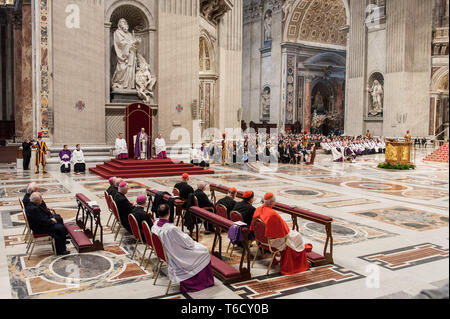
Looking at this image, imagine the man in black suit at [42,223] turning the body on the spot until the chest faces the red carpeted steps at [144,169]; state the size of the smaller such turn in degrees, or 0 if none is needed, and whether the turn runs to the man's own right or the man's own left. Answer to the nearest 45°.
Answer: approximately 90° to the man's own left

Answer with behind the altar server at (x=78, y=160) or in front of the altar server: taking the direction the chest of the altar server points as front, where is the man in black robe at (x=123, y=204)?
in front

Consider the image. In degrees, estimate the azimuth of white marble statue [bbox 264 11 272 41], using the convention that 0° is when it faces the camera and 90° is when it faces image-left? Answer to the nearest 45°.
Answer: approximately 0°

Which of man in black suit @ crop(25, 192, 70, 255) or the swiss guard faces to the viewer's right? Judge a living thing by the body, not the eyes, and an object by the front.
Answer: the man in black suit

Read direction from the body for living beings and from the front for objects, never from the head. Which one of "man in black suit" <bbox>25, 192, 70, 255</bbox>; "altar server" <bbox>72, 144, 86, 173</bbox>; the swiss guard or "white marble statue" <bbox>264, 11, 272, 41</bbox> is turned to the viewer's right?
the man in black suit

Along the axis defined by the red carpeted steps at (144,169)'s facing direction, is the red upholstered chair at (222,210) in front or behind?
in front

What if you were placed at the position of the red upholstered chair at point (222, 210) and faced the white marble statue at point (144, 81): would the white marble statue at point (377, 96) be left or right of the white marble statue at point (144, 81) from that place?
right

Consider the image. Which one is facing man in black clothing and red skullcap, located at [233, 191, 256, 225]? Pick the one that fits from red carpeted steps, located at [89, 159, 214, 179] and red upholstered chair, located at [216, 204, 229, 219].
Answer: the red carpeted steps

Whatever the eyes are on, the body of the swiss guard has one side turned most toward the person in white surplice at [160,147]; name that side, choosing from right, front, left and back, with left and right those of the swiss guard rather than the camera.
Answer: left

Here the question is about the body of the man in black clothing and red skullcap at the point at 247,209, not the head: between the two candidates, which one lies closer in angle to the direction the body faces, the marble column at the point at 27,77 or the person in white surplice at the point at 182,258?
the marble column

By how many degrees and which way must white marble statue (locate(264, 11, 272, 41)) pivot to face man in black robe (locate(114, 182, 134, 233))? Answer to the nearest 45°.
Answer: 0° — it already faces them

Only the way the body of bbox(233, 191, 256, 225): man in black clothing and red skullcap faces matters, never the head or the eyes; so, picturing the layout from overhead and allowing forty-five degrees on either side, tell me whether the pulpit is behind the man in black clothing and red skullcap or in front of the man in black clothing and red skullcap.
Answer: in front
